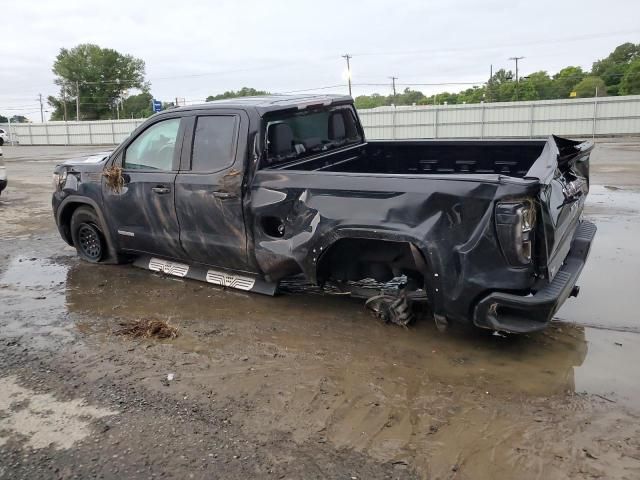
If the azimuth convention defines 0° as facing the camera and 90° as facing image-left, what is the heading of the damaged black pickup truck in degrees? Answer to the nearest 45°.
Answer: approximately 135°

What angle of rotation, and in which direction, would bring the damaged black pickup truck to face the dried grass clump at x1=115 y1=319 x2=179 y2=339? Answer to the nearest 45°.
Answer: approximately 45° to its left
